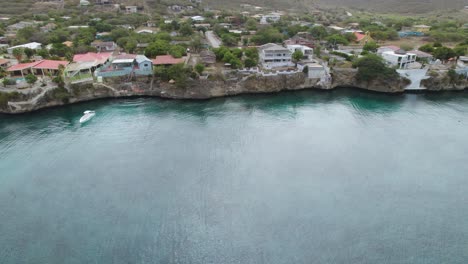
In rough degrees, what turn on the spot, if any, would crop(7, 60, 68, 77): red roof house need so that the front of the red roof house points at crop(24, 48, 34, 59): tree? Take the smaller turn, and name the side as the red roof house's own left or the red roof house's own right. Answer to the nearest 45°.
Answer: approximately 180°

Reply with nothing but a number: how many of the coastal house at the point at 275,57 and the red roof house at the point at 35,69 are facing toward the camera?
2

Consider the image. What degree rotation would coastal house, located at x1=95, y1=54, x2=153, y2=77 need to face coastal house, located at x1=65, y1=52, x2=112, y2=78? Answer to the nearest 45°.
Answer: approximately 135° to its right

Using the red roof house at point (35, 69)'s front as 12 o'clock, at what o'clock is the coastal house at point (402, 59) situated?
The coastal house is roughly at 10 o'clock from the red roof house.

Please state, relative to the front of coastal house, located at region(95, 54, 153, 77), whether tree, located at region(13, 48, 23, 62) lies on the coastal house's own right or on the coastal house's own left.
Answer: on the coastal house's own right

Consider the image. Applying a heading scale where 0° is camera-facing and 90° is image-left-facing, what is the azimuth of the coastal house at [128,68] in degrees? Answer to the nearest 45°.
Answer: approximately 0°

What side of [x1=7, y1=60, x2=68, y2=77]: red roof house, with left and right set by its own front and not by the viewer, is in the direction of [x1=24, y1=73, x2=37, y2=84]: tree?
front

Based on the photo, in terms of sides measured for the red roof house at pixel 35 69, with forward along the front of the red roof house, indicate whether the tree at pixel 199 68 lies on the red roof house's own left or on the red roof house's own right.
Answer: on the red roof house's own left

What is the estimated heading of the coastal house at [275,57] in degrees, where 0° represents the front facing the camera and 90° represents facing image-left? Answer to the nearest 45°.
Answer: approximately 0°

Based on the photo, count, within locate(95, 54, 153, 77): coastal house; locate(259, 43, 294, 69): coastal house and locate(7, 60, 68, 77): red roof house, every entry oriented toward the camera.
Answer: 3

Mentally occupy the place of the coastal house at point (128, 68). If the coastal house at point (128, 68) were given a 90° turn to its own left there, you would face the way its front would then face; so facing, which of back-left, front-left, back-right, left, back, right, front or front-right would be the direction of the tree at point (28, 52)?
back-left

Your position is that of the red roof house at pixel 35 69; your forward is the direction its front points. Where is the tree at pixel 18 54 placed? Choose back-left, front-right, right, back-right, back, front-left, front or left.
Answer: back

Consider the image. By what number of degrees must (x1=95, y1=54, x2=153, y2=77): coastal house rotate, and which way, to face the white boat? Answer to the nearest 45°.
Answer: approximately 45° to its right

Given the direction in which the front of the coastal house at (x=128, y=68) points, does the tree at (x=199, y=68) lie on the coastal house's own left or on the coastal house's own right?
on the coastal house's own left

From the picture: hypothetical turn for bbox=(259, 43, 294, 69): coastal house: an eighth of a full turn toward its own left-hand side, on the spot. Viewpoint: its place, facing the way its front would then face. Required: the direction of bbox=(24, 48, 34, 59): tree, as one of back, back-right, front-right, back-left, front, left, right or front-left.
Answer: back-right

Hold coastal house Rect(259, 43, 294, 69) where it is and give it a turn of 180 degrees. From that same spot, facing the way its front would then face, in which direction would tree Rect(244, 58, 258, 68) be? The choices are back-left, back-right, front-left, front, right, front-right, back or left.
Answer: back-left
